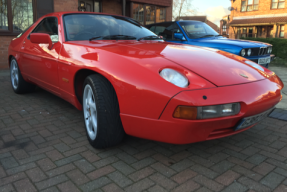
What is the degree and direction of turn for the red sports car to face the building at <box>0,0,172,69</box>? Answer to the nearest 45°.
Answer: approximately 180°

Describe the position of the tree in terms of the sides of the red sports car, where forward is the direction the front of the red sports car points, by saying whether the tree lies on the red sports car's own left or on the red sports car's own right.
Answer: on the red sports car's own left

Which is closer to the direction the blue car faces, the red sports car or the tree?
the red sports car

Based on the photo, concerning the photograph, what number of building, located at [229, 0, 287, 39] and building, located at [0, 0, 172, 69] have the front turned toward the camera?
2

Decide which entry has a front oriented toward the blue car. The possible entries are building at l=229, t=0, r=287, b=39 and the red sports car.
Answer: the building

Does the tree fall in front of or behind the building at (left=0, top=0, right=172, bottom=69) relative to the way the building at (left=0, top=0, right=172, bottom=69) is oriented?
behind

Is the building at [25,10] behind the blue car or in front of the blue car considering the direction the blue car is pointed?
behind

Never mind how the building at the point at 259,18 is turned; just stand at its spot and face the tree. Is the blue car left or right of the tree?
left

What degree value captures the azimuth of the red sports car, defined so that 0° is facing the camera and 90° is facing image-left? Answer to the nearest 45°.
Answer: approximately 315°

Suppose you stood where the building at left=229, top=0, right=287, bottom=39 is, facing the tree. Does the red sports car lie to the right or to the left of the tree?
left

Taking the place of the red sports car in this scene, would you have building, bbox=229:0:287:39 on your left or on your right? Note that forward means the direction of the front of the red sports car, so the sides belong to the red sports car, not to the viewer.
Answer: on your left
